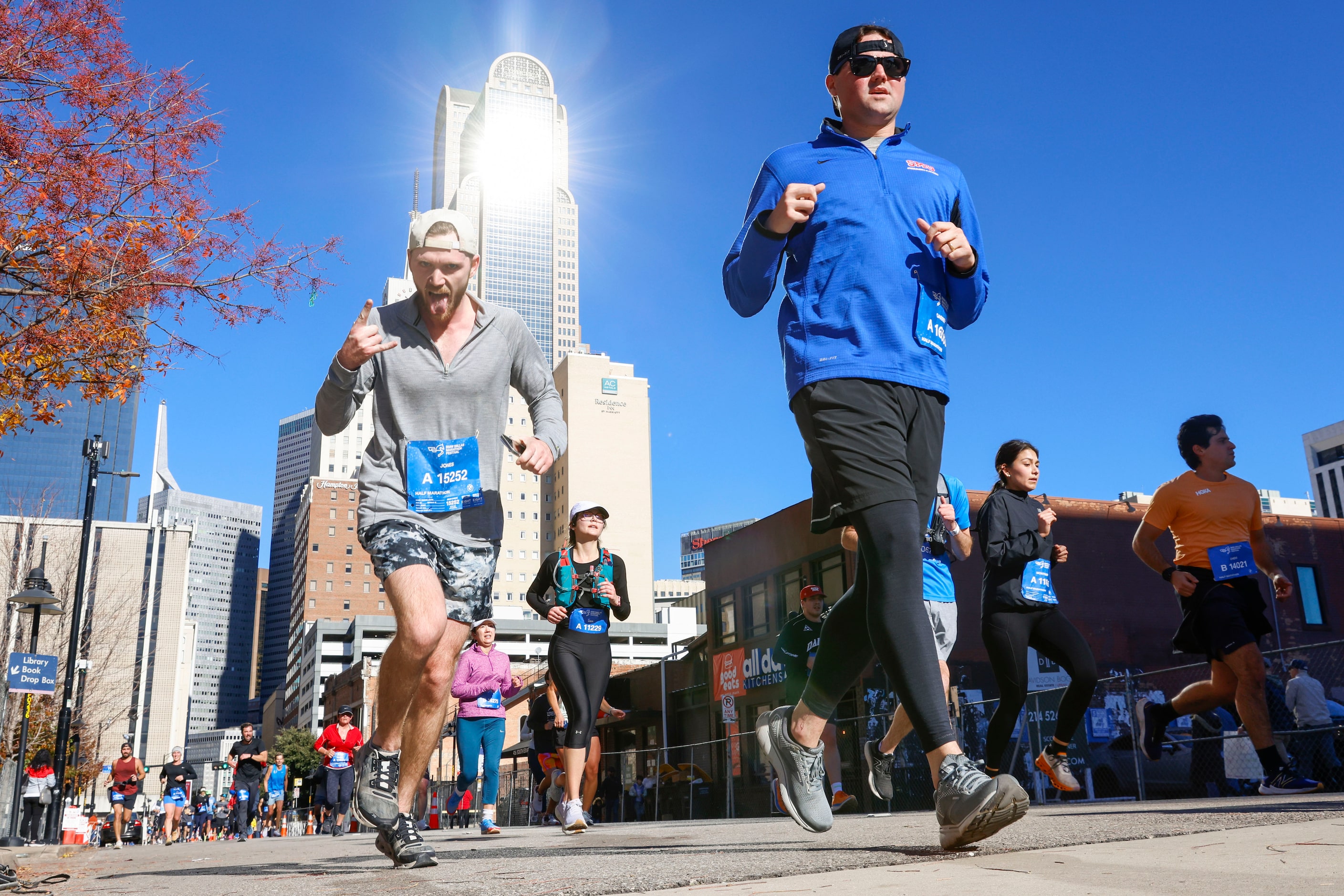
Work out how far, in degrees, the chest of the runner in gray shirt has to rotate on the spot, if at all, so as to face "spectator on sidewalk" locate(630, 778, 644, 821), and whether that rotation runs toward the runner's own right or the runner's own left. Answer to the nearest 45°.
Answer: approximately 180°

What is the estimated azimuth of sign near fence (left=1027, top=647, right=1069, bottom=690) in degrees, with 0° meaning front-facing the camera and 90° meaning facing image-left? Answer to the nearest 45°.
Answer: approximately 0°

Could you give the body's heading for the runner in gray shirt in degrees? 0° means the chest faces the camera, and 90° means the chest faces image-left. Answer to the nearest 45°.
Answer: approximately 0°

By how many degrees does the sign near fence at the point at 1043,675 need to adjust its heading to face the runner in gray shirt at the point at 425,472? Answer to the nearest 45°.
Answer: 0° — it already faces them

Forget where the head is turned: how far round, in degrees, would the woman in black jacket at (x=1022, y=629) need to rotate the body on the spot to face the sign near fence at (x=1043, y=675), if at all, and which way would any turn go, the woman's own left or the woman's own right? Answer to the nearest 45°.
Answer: approximately 135° to the woman's own left

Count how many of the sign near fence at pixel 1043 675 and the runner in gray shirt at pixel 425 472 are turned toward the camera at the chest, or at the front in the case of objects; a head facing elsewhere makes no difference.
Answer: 2

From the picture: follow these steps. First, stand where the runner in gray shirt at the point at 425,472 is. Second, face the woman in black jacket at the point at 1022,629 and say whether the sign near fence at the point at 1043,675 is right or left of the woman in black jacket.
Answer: left
